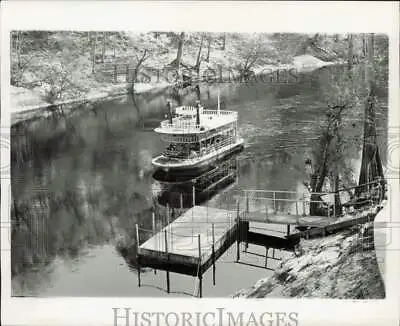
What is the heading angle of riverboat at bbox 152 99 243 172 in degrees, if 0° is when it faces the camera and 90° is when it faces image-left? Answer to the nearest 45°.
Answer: approximately 45°
